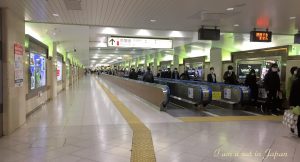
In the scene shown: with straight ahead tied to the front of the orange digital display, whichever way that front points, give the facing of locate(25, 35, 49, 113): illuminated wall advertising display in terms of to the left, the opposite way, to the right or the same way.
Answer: to the left

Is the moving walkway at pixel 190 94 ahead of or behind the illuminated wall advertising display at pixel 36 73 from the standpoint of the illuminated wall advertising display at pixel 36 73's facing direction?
ahead

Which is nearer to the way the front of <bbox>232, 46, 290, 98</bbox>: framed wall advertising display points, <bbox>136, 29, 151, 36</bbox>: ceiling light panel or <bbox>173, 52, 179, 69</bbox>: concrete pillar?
the ceiling light panel

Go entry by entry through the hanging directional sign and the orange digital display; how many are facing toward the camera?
2

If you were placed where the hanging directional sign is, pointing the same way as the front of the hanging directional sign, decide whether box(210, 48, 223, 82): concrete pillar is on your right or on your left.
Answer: on your left

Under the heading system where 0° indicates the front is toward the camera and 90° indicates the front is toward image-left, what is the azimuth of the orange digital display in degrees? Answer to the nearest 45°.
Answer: approximately 0°

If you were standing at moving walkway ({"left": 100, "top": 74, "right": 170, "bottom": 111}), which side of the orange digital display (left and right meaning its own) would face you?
right

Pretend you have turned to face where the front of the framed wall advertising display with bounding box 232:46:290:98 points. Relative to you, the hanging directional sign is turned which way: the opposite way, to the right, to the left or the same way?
to the left

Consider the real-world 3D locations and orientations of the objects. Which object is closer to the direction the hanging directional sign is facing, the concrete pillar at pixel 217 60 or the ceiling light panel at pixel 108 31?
the ceiling light panel

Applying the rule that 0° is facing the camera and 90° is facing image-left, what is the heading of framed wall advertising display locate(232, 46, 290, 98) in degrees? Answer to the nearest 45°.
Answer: approximately 45°

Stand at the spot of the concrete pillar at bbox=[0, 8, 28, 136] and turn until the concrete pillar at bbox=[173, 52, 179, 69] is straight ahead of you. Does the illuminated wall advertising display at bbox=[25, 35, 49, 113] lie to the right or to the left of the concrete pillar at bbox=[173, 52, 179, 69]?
left

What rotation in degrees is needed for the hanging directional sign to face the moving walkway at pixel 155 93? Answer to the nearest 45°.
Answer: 0° — it already faces it

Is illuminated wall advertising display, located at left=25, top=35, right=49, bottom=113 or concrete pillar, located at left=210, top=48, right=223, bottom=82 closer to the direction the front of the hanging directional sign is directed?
the illuminated wall advertising display
